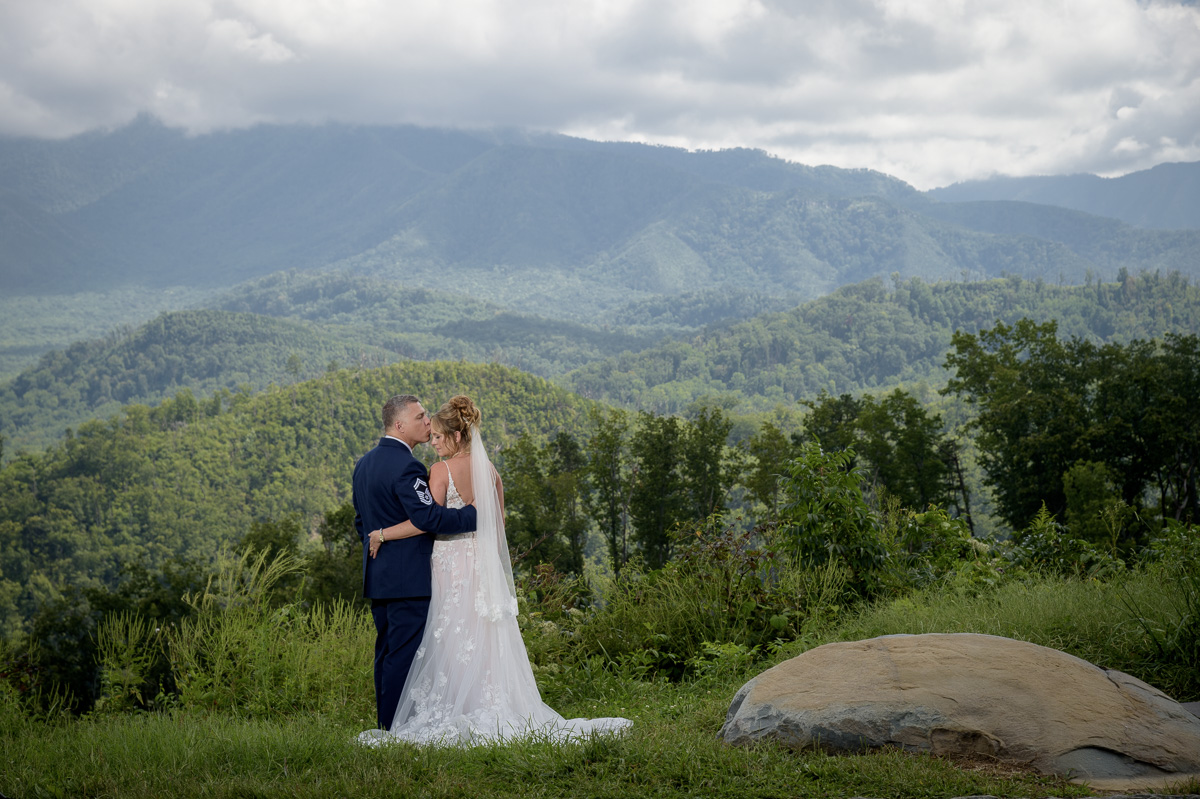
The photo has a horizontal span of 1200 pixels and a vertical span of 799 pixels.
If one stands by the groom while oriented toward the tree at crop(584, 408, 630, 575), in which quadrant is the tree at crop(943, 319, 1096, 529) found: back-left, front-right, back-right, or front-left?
front-right

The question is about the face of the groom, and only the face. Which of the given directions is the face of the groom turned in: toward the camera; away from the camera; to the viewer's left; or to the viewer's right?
to the viewer's right

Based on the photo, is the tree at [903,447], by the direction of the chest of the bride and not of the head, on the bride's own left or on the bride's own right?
on the bride's own right

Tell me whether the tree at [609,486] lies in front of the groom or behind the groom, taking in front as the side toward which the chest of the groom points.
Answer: in front

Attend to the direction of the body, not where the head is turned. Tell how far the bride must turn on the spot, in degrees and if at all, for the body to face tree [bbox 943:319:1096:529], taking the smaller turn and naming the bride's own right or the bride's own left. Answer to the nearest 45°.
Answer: approximately 90° to the bride's own right

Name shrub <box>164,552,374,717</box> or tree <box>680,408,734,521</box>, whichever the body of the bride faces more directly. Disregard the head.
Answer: the shrub

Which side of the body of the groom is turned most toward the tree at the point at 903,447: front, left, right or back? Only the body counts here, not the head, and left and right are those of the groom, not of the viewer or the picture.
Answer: front

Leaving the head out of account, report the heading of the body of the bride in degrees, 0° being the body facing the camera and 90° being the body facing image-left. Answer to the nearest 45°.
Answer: approximately 135°

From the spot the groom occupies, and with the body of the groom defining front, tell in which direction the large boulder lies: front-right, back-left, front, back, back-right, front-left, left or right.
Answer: right

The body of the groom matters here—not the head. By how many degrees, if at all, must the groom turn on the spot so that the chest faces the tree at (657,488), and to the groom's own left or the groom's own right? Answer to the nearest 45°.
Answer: approximately 45° to the groom's own left

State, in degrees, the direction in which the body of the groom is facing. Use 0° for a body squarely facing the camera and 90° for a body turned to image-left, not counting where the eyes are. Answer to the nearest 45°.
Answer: approximately 225°

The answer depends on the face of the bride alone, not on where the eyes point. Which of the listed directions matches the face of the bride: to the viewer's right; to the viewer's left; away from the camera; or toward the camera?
to the viewer's left
